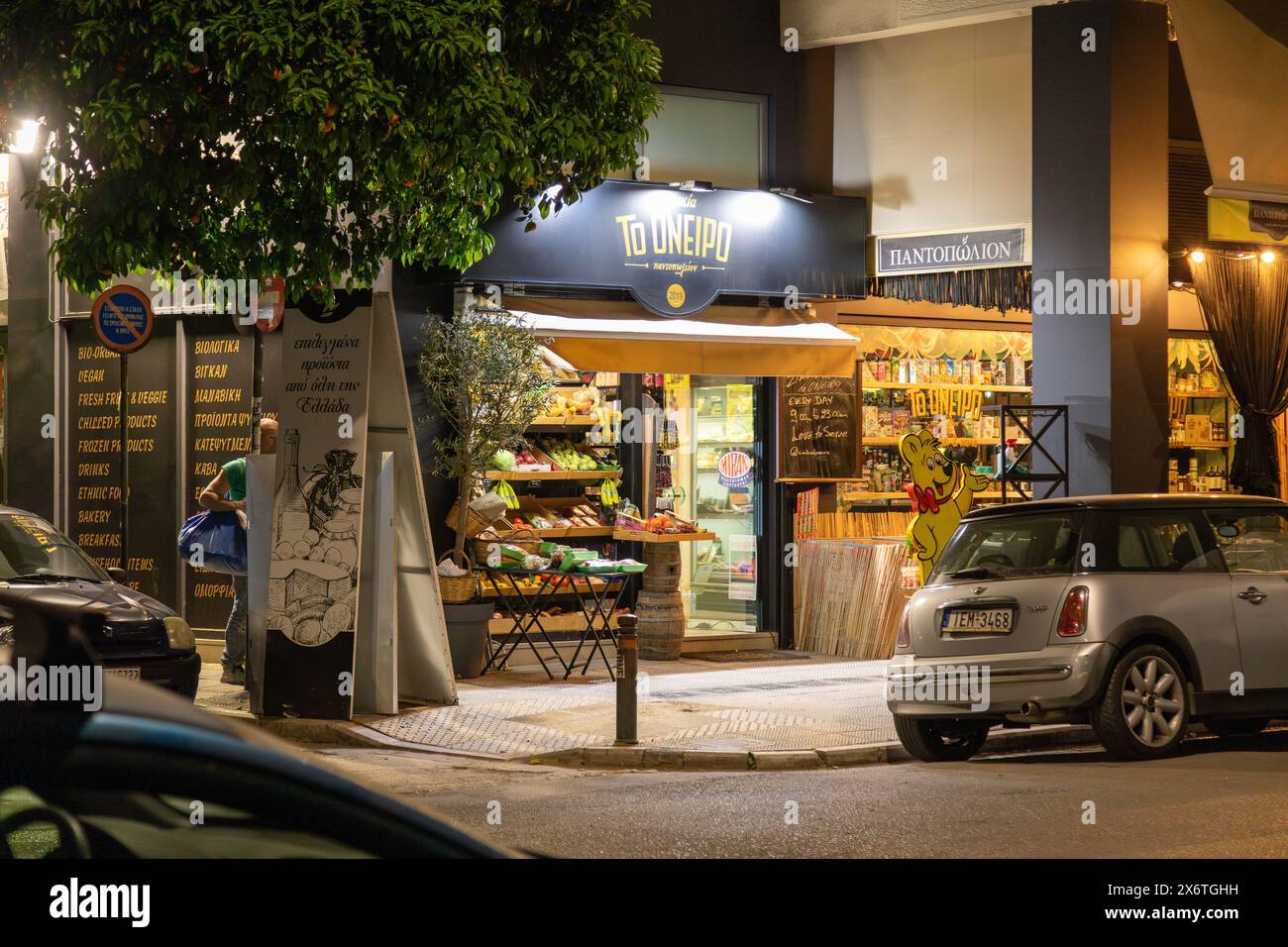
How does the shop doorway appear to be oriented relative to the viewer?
toward the camera

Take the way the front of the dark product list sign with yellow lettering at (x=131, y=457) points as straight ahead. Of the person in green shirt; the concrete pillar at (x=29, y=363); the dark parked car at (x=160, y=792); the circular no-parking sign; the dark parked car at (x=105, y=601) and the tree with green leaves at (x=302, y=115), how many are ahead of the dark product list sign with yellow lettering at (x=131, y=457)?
5

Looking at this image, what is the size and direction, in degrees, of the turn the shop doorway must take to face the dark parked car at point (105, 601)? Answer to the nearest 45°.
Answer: approximately 45° to its right

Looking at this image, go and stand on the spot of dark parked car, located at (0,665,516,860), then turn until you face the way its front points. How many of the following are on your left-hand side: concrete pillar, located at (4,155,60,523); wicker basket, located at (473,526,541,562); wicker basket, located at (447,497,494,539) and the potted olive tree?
4

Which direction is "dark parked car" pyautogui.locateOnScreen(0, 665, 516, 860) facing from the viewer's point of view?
to the viewer's right

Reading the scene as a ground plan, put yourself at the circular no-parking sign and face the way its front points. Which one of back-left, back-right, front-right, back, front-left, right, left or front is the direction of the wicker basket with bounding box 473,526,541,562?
left

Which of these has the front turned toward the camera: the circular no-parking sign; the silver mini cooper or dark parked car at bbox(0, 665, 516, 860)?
the circular no-parking sign

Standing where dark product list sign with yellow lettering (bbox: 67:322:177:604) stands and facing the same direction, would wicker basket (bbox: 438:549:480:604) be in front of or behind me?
in front

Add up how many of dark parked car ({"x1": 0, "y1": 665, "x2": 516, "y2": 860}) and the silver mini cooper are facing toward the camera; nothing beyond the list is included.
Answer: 0

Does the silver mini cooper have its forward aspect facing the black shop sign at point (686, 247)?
no

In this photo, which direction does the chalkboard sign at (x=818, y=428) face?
toward the camera

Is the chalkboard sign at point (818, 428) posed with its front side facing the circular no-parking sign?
no

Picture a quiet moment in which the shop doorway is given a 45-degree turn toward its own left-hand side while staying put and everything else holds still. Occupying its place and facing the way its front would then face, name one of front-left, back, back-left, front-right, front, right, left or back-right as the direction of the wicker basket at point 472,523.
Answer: right

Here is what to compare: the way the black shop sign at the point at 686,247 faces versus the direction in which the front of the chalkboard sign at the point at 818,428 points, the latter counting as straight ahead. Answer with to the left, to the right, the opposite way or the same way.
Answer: the same way

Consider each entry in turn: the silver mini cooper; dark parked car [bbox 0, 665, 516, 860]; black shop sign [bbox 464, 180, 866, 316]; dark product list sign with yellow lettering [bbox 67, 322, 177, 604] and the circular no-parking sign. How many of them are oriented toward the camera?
3
